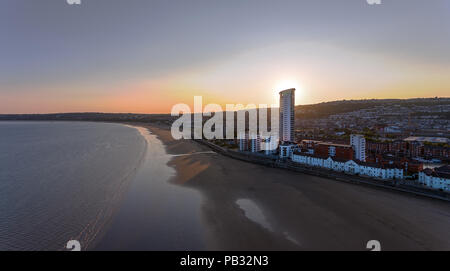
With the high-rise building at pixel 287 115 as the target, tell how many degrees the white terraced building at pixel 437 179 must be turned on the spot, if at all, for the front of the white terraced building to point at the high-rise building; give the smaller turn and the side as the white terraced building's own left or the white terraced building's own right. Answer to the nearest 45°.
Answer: approximately 90° to the white terraced building's own right

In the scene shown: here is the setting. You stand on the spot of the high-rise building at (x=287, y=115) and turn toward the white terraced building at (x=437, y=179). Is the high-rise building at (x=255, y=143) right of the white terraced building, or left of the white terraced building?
right

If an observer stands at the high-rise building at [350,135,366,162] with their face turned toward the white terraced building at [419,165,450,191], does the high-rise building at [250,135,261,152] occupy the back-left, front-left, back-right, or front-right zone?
back-right

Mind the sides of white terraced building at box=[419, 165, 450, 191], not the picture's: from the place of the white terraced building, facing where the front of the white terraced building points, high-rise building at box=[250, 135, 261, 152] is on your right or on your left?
on your right

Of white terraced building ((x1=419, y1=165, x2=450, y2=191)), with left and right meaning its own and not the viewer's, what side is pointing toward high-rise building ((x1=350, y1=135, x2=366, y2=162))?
right

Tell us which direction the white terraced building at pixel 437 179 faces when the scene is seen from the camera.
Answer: facing the viewer and to the left of the viewer
